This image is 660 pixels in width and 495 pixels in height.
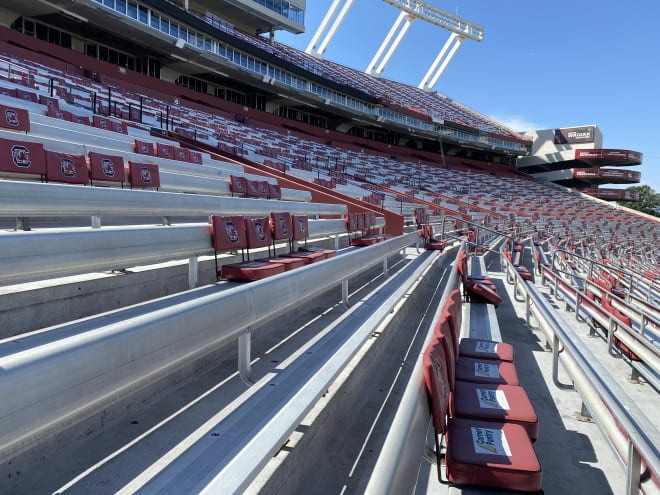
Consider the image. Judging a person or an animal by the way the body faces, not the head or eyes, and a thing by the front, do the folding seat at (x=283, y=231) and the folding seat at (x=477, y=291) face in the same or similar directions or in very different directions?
same or similar directions

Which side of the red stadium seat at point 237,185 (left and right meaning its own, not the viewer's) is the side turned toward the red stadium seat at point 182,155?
back

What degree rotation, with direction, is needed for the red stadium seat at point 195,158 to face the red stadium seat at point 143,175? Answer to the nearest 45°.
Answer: approximately 45° to its right

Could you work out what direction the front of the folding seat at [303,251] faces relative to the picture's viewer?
facing the viewer and to the right of the viewer

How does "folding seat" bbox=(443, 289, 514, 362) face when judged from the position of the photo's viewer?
facing to the right of the viewer

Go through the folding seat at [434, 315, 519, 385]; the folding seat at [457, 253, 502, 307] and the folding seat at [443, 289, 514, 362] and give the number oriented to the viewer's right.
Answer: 3

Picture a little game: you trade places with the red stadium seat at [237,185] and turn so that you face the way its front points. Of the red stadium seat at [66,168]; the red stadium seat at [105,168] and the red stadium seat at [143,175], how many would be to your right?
3

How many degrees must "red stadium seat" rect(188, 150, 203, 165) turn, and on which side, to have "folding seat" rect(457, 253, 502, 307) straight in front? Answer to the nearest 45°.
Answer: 0° — it already faces it

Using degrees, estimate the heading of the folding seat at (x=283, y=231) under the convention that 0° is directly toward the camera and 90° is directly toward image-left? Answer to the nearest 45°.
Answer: approximately 315°

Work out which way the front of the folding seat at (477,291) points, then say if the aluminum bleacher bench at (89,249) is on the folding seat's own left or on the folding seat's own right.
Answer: on the folding seat's own right

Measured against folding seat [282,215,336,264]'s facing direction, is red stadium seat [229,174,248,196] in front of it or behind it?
behind

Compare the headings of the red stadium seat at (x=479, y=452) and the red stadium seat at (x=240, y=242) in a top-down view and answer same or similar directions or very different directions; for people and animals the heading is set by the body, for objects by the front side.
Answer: same or similar directions

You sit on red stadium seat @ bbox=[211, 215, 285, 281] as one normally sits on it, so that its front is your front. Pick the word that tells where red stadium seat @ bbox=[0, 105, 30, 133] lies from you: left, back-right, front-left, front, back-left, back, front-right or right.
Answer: back

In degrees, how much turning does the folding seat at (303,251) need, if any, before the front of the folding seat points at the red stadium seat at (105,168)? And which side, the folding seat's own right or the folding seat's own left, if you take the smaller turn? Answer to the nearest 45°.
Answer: approximately 135° to the folding seat's own right

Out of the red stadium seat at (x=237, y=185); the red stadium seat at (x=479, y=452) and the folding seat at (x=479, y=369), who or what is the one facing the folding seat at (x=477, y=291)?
the red stadium seat at (x=237, y=185)

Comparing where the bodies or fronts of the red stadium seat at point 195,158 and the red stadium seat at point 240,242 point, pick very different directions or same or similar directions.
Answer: same or similar directions

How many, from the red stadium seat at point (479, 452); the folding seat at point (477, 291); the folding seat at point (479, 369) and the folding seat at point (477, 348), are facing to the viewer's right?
4

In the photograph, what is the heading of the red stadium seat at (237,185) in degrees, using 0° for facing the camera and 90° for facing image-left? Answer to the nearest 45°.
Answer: approximately 315°
